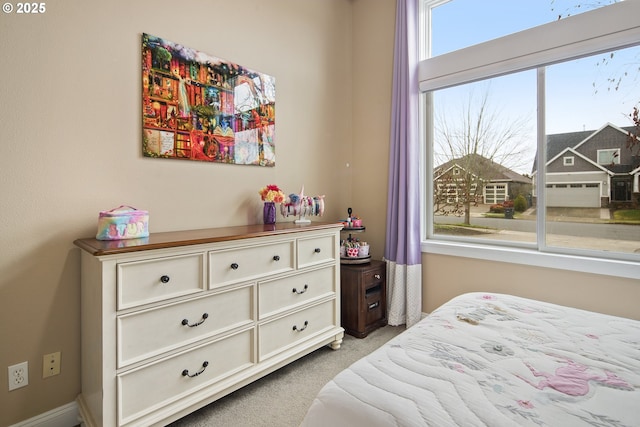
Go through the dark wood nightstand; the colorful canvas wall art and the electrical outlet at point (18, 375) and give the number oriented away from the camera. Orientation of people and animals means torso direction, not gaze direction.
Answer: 0

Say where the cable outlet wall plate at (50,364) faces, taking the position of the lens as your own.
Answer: facing the viewer and to the right of the viewer

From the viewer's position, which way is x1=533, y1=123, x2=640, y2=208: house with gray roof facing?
facing the viewer

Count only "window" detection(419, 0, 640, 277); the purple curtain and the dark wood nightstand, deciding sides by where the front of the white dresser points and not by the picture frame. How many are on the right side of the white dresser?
0

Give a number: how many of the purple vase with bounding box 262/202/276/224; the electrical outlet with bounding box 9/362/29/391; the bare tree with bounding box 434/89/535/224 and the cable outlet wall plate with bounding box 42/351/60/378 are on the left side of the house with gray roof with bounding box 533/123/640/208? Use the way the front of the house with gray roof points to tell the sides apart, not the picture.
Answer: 0

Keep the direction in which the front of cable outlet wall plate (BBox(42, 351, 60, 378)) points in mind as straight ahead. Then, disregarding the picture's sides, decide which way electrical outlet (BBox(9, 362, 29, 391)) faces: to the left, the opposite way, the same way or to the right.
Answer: the same way

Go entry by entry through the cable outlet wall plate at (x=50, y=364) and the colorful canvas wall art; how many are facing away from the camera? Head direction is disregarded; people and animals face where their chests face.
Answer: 0

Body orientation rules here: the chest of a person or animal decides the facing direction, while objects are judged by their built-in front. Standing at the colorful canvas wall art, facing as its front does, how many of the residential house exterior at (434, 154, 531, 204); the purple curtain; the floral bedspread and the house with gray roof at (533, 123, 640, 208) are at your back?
0

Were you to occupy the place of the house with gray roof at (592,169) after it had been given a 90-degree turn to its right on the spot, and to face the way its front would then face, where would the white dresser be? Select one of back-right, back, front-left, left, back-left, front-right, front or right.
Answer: front-left

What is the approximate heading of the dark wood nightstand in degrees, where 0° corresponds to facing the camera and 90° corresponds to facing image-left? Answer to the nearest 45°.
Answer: approximately 315°

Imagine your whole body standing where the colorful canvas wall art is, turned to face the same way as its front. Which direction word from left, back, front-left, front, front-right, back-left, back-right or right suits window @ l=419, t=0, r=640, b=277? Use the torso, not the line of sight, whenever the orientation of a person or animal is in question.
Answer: front-left

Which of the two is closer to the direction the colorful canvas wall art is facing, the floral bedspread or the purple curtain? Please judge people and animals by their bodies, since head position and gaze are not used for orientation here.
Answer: the floral bedspread

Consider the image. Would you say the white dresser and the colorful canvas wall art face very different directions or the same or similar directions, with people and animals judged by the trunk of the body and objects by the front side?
same or similar directions
